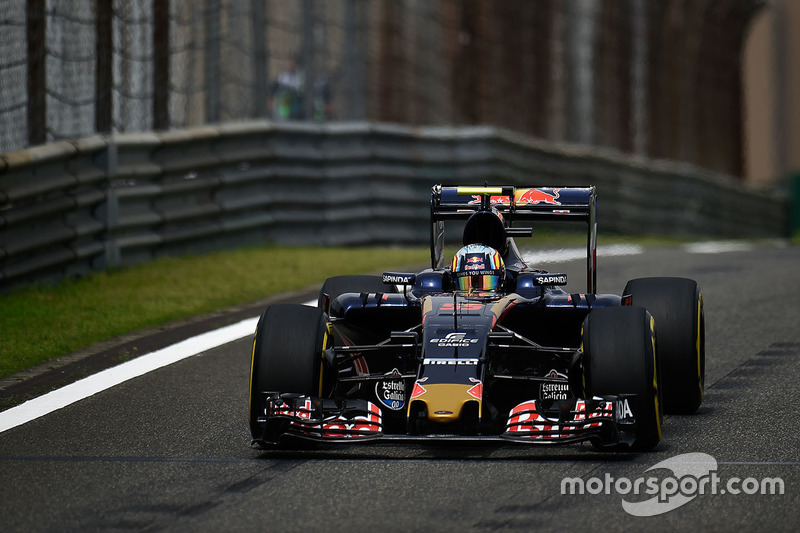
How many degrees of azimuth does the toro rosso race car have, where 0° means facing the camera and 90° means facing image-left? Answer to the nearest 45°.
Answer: approximately 0°

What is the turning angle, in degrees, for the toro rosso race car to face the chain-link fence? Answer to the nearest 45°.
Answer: approximately 180°

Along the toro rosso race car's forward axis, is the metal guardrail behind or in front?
behind
